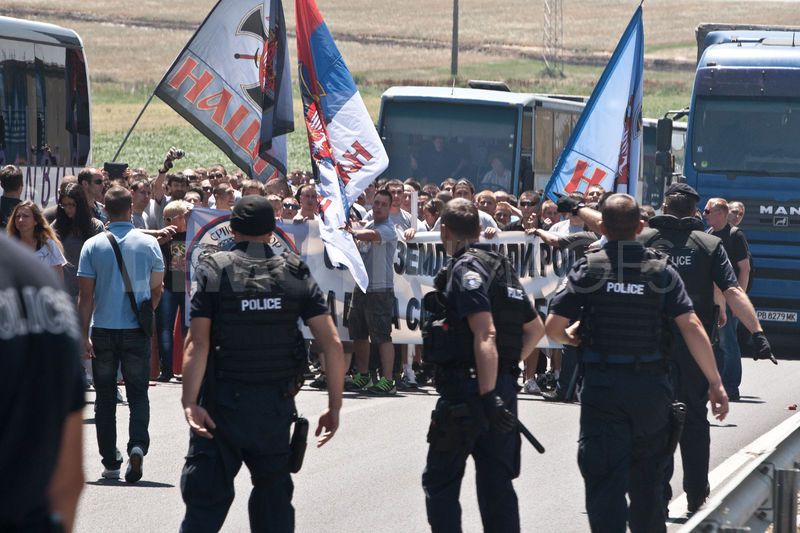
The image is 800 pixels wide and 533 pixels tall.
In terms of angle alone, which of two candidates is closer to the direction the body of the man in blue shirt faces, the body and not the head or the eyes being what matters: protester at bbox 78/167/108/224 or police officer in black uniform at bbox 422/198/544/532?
the protester

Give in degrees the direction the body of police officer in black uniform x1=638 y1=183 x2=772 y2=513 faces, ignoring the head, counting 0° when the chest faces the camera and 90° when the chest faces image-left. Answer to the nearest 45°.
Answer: approximately 180°

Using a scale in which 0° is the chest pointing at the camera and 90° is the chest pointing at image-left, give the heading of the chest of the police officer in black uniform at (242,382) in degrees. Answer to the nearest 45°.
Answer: approximately 180°

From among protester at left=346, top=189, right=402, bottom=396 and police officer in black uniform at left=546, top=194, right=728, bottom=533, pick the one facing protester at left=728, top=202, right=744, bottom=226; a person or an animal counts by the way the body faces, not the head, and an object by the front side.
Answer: the police officer in black uniform

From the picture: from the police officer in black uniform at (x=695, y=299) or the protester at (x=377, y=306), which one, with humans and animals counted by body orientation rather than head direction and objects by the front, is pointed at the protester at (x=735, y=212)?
the police officer in black uniform

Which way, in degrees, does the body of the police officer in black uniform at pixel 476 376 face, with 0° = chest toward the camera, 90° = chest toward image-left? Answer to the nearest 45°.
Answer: approximately 135°

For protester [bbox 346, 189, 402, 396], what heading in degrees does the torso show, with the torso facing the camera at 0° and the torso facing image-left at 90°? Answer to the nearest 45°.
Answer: approximately 45°

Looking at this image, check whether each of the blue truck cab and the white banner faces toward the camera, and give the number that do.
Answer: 2

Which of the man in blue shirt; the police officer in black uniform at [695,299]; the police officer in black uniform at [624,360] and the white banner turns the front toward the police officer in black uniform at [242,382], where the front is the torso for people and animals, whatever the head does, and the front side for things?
the white banner

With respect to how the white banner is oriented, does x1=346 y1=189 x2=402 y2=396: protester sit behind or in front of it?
in front

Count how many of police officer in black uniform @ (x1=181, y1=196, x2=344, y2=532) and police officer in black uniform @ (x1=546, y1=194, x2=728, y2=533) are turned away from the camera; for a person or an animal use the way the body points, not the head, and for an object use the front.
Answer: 2
